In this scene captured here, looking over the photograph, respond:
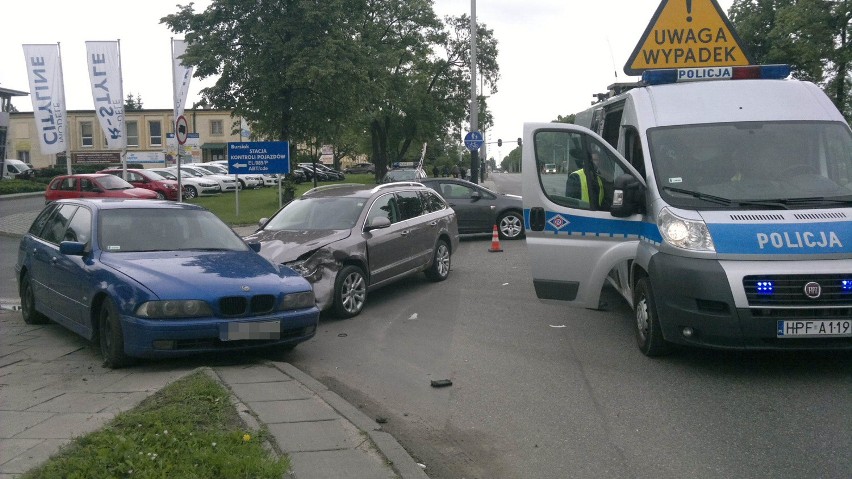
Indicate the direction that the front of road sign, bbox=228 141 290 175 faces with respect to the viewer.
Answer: facing the viewer

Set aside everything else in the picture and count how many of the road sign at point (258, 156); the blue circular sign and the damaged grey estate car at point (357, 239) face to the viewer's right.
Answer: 0

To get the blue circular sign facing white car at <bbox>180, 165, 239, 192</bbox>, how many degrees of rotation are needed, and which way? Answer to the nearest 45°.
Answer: approximately 135° to its right

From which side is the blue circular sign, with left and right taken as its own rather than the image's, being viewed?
front

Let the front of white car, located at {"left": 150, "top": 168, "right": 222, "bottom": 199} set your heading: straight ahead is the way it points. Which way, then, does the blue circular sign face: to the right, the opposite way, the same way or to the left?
to the right

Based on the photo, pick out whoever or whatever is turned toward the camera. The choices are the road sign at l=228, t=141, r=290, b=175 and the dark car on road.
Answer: the road sign

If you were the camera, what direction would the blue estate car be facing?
facing the viewer and to the right of the viewer

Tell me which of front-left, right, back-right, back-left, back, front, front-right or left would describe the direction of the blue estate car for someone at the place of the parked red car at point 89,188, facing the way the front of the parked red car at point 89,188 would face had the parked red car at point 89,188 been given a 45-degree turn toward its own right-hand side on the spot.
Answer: front

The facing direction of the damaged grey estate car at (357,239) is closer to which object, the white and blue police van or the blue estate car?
the blue estate car
